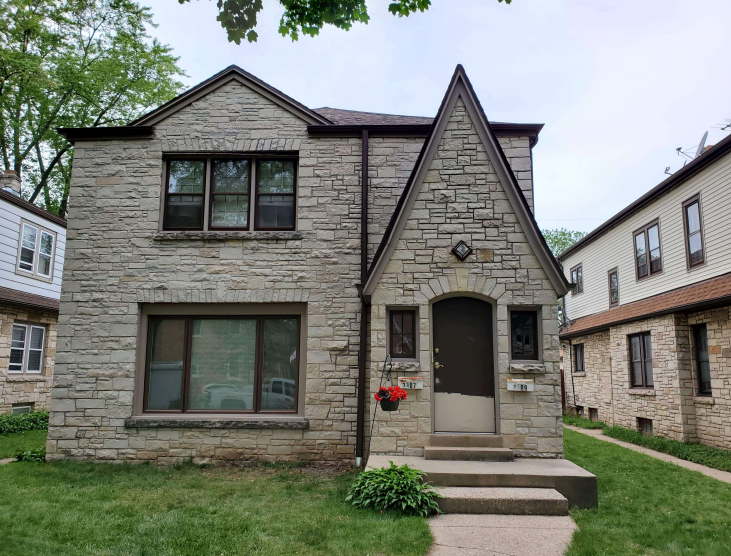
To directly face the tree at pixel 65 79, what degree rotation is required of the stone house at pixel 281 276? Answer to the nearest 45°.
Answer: approximately 135° to its right

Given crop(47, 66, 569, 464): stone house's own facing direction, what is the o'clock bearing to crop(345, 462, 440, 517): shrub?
The shrub is roughly at 11 o'clock from the stone house.

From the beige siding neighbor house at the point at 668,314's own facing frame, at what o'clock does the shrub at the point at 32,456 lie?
The shrub is roughly at 3 o'clock from the beige siding neighbor house.

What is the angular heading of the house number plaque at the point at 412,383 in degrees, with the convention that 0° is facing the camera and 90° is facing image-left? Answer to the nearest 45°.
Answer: approximately 0°

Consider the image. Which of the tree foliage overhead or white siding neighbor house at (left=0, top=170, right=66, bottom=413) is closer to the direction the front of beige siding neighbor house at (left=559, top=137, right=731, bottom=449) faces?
the tree foliage overhead

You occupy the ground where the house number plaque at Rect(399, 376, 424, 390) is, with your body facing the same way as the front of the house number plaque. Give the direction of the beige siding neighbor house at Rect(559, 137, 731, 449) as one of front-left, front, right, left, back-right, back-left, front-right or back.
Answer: back-left

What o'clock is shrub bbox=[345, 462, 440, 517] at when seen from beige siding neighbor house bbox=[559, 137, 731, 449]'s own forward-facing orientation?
The shrub is roughly at 2 o'clock from the beige siding neighbor house.

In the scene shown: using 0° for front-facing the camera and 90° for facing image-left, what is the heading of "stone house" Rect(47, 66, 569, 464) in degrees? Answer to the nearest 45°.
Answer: approximately 0°

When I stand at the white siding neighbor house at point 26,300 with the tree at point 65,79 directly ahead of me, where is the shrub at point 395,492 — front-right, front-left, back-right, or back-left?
back-right
